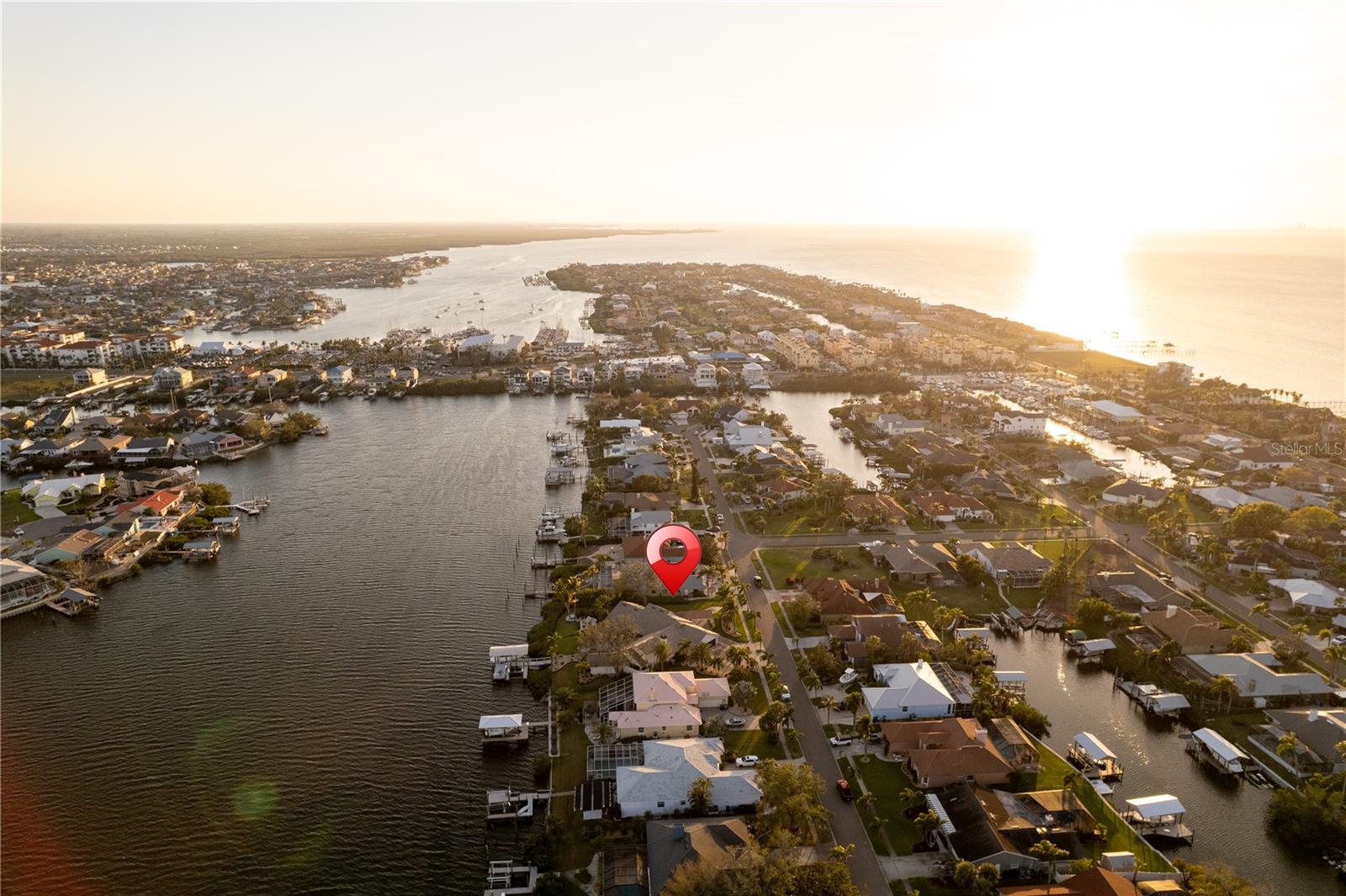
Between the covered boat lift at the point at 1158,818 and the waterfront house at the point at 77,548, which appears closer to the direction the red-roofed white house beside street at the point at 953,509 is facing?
the covered boat lift

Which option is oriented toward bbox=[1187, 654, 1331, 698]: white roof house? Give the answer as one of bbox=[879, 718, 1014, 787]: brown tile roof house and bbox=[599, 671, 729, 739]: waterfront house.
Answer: the waterfront house

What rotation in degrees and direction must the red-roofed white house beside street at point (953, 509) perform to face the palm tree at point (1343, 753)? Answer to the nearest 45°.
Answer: approximately 45° to its left

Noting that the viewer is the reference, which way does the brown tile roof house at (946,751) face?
facing to the left of the viewer

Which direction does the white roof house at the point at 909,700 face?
to the viewer's left

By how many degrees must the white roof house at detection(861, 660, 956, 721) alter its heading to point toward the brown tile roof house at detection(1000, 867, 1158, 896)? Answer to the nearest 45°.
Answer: approximately 135° to its left

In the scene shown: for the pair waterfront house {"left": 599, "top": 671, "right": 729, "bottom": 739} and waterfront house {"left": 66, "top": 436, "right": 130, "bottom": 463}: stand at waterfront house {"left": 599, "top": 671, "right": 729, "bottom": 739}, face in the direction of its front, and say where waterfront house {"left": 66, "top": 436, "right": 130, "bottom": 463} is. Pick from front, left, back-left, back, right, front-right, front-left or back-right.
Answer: back-left

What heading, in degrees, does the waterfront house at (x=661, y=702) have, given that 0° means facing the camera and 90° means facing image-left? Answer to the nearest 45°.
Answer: approximately 270°

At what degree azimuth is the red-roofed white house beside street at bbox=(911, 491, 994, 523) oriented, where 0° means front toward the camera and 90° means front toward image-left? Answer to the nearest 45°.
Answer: approximately 0°

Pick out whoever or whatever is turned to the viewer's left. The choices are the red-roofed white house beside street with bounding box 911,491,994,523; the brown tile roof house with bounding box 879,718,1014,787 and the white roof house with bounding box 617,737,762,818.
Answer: the brown tile roof house

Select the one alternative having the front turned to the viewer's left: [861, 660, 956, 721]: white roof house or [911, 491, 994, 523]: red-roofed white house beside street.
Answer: the white roof house

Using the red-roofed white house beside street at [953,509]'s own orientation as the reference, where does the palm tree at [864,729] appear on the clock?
The palm tree is roughly at 12 o'clock from the red-roofed white house beside street.

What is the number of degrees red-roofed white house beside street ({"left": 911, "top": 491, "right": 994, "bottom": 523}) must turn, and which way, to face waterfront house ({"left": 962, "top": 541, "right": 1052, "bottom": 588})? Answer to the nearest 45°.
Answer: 0° — it already faces it

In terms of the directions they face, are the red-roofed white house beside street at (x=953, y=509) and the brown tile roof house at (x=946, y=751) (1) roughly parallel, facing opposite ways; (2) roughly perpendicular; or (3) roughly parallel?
roughly perpendicular

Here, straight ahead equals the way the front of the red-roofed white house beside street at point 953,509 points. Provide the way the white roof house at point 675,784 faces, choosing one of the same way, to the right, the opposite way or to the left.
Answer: to the left

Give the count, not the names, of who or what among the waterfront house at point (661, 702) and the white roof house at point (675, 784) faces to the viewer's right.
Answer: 2

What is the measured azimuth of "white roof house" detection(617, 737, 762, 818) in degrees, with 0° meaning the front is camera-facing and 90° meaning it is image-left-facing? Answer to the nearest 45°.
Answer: approximately 270°

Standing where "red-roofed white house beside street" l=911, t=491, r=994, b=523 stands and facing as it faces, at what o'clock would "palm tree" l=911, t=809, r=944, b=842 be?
The palm tree is roughly at 12 o'clock from the red-roofed white house beside street.
